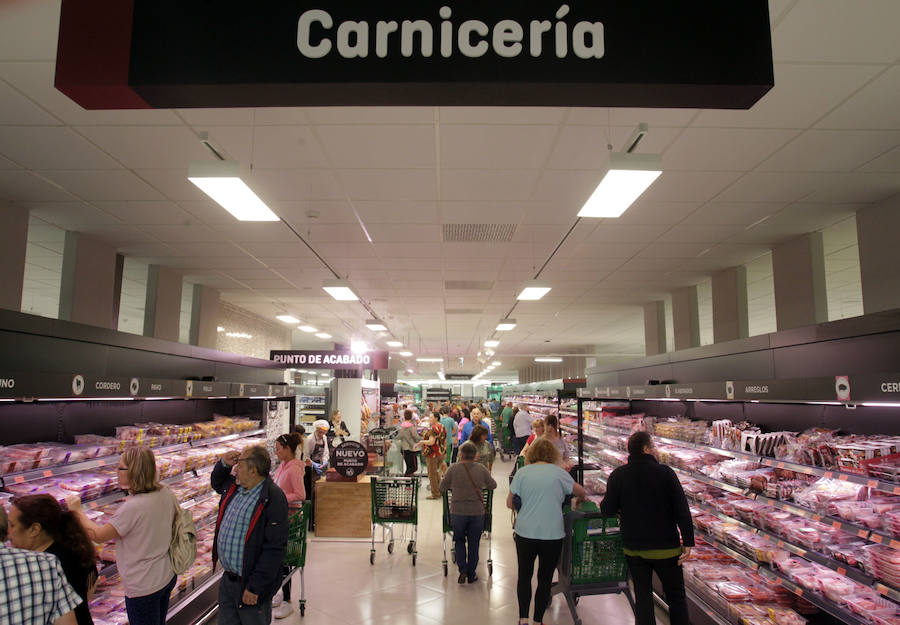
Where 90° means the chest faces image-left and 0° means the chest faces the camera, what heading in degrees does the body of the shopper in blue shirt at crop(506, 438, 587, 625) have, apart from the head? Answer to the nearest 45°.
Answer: approximately 180°

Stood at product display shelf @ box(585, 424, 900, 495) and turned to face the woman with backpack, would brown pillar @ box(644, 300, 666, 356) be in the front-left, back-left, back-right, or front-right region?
back-right

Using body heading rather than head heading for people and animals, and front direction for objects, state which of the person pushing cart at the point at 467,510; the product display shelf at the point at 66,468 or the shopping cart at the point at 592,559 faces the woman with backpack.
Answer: the product display shelf

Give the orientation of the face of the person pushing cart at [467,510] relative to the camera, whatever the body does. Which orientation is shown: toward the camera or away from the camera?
away from the camera

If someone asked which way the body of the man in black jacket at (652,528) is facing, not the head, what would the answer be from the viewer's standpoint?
away from the camera

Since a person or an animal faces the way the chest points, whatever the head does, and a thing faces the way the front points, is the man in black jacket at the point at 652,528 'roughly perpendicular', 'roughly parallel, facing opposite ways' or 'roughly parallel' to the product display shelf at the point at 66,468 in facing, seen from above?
roughly perpendicular

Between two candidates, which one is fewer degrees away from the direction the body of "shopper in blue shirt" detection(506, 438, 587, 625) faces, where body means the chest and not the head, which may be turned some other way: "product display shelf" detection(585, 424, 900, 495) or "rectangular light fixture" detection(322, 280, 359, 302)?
the rectangular light fixture

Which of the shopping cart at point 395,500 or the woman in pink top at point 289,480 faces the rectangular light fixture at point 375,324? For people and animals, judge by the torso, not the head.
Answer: the shopping cart

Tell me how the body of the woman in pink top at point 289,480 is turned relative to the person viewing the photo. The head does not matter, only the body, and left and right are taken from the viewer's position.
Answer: facing to the left of the viewer

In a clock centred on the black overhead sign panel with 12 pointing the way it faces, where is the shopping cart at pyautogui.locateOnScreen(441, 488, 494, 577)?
The shopping cart is roughly at 6 o'clock from the black overhead sign panel.

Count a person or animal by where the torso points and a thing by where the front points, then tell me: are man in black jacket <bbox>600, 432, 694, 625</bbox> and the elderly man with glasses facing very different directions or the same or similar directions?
very different directions

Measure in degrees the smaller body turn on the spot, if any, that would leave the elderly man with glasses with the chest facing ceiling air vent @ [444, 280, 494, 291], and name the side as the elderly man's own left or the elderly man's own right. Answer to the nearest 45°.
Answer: approximately 180°
